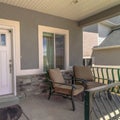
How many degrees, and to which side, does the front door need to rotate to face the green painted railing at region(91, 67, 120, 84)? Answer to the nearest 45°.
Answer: approximately 45° to its left

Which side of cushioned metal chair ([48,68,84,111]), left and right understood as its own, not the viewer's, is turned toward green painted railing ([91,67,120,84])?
left

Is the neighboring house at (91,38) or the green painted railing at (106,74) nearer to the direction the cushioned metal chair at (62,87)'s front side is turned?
the green painted railing

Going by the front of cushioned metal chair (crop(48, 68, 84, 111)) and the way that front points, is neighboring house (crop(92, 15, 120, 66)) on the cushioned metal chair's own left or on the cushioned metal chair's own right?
on the cushioned metal chair's own left

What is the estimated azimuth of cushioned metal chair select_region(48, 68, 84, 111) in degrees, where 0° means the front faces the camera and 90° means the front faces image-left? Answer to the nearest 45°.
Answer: approximately 315°

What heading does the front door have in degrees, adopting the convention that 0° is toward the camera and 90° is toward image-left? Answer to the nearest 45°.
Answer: approximately 315°

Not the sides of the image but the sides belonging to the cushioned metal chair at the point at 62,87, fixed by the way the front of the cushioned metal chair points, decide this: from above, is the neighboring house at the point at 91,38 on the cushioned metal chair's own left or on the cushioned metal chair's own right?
on the cushioned metal chair's own left

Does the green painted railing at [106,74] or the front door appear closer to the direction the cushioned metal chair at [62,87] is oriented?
the green painted railing

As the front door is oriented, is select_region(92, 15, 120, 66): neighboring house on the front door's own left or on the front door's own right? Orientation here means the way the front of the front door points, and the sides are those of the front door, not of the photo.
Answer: on the front door's own left

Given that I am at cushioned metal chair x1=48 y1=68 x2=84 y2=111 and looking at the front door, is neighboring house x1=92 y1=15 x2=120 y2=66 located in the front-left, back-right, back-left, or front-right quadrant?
back-right
